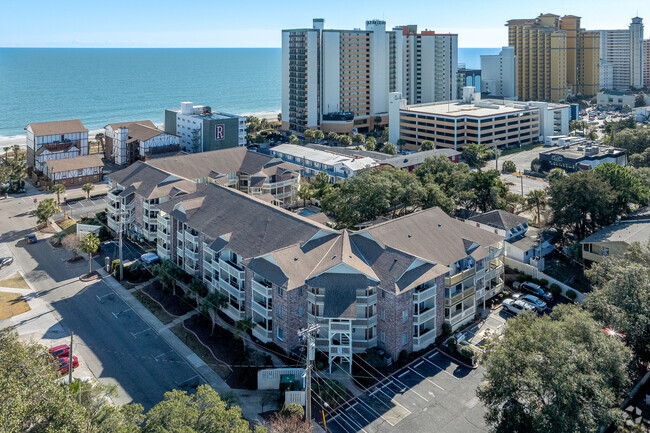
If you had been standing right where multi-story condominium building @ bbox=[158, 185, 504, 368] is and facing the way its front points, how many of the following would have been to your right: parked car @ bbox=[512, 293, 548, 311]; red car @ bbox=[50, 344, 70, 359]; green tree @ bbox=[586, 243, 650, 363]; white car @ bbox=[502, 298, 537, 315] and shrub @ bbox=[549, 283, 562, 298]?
1

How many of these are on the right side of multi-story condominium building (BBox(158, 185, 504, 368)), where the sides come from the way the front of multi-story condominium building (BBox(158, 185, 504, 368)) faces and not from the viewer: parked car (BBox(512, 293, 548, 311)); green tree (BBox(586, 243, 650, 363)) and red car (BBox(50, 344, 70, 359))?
1

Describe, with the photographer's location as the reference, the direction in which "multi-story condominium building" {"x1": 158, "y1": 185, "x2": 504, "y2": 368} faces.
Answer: facing the viewer

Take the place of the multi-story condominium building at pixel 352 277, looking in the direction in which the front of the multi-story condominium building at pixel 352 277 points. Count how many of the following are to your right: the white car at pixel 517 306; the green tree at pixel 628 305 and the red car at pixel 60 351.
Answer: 1

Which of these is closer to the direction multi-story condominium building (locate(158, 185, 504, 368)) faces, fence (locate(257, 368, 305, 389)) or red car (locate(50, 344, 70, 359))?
the fence

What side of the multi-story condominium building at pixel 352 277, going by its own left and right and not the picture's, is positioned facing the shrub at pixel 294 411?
front

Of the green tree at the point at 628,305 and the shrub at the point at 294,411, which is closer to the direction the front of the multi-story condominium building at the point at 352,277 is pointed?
the shrub
